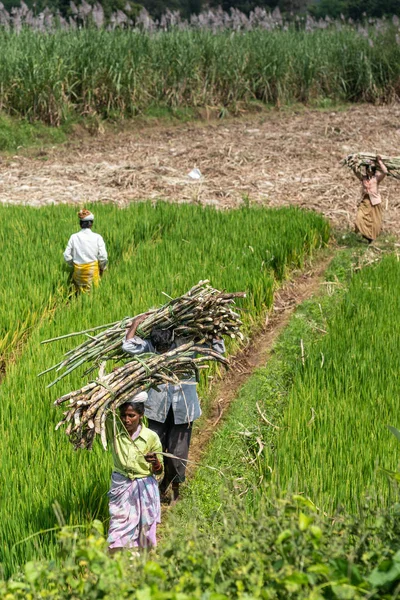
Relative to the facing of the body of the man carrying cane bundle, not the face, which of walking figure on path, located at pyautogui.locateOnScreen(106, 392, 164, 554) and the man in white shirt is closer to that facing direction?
the walking figure on path

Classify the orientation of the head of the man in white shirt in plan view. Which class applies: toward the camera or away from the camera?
away from the camera

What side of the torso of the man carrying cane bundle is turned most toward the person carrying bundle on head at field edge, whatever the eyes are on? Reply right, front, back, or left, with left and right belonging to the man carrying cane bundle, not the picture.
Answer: back

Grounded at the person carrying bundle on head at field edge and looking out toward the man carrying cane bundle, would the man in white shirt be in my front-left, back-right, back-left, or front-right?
front-right

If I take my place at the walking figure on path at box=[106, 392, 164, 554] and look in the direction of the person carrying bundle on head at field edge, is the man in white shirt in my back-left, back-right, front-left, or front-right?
front-left

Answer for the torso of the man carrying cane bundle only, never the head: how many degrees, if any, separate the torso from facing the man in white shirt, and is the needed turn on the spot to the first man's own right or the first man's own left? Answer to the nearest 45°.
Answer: approximately 180°

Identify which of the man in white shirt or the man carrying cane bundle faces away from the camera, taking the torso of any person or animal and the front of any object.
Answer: the man in white shirt

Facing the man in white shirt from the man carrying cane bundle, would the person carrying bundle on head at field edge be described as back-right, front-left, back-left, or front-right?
front-right

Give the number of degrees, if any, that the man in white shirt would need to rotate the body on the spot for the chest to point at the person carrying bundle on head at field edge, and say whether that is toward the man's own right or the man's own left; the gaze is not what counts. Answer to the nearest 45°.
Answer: approximately 45° to the man's own right

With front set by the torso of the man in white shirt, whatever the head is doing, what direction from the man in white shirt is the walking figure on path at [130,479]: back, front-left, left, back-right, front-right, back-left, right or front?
back

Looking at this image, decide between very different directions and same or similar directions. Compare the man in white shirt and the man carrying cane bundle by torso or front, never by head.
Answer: very different directions

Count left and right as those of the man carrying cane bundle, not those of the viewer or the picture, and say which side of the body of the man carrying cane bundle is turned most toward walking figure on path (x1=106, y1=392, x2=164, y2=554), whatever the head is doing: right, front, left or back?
front

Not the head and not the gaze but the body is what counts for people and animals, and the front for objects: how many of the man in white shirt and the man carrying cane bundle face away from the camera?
1

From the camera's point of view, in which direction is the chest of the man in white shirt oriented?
away from the camera

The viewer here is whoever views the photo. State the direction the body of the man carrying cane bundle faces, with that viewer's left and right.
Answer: facing the viewer

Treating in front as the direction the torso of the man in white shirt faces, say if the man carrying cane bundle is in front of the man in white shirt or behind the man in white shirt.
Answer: behind
